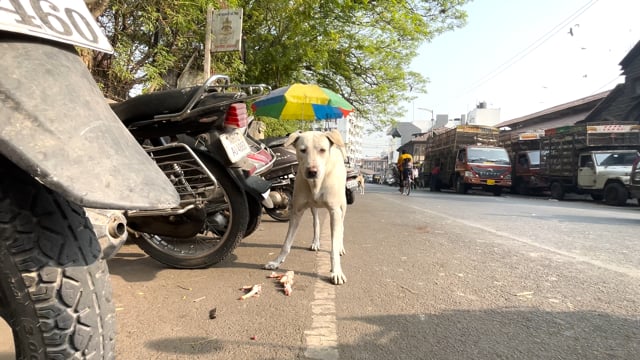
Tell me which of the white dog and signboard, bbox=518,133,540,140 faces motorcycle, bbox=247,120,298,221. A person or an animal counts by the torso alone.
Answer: the signboard

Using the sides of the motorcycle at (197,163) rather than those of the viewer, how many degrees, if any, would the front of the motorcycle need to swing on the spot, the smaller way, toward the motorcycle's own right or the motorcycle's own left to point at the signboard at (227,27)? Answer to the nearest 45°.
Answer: approximately 45° to the motorcycle's own right

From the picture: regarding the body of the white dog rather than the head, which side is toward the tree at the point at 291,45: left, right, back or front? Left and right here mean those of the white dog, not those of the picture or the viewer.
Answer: back

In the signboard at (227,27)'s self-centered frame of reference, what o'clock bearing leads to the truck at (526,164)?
The truck is roughly at 8 o'clock from the signboard.

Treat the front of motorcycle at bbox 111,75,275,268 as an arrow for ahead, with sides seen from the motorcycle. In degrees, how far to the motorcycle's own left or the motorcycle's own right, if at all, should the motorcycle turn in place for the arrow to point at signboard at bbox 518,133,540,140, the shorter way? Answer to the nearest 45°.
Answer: approximately 90° to the motorcycle's own right

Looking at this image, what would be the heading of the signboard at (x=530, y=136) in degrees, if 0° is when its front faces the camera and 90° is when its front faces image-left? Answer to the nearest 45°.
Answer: approximately 0°

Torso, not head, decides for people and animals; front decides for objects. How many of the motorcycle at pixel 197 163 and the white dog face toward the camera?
1

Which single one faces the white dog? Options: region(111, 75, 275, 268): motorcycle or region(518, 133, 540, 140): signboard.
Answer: the signboard

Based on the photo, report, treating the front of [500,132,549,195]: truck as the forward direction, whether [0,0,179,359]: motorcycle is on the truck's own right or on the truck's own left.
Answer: on the truck's own right

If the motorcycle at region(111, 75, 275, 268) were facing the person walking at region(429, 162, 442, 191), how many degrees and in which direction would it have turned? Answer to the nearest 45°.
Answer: approximately 90° to its right

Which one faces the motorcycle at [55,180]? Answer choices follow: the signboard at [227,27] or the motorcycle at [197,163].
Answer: the signboard
